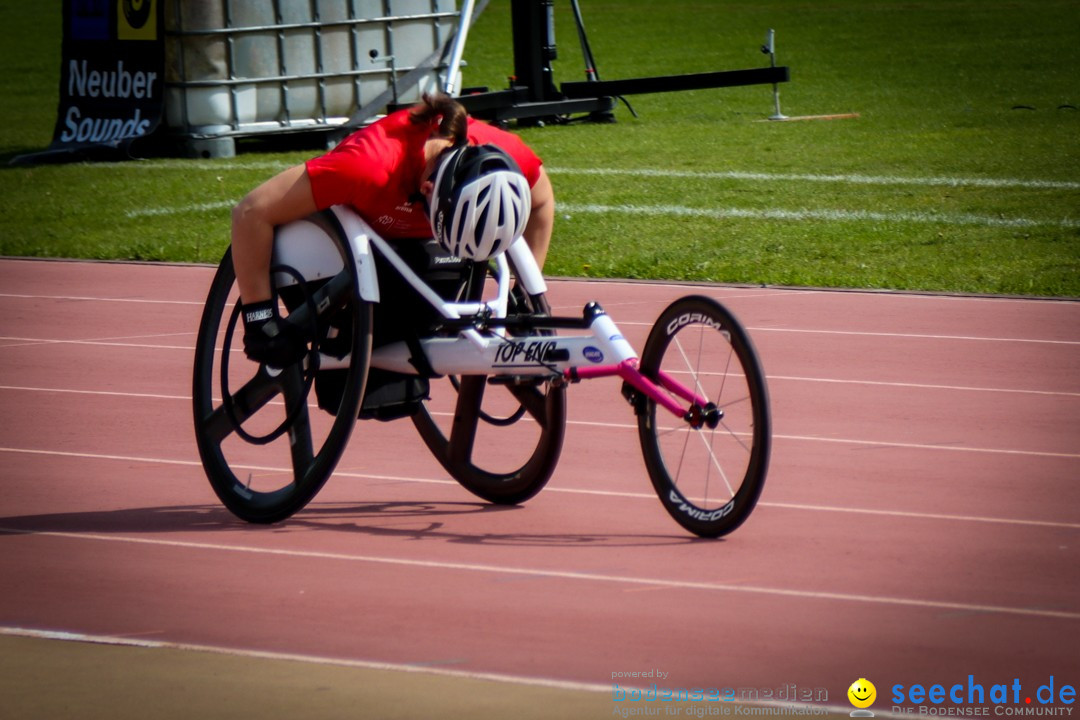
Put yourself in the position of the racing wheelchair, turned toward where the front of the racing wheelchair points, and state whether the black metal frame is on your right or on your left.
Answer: on your left

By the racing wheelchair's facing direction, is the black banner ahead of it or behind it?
behind

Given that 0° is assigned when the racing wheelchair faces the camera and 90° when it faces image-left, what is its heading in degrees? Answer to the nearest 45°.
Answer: approximately 315°

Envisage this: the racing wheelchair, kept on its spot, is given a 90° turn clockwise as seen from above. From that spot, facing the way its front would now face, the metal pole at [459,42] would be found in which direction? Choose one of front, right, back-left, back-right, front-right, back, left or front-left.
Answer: back-right
